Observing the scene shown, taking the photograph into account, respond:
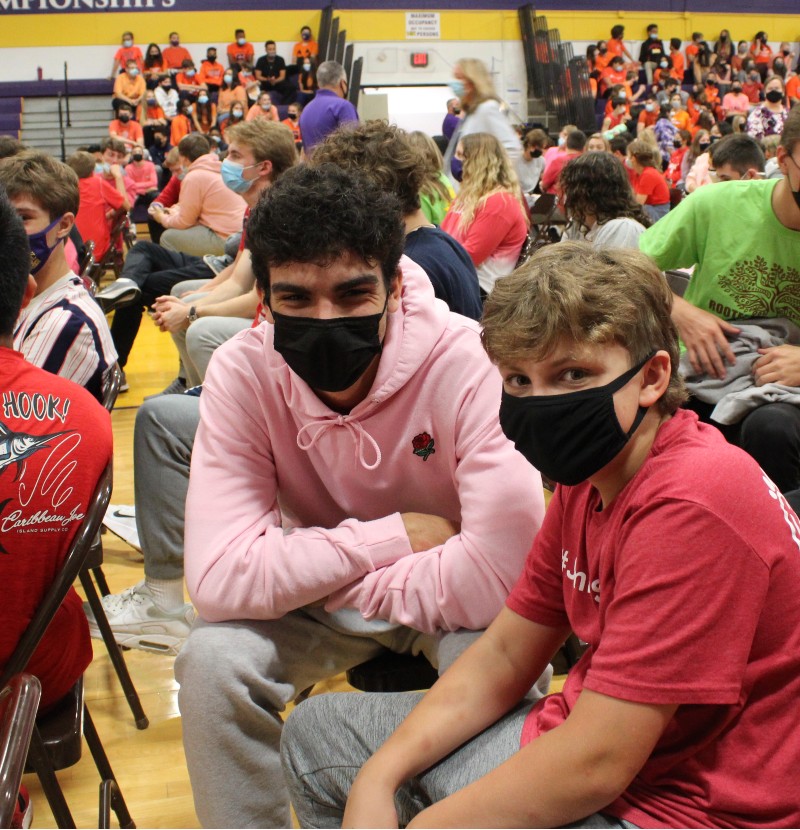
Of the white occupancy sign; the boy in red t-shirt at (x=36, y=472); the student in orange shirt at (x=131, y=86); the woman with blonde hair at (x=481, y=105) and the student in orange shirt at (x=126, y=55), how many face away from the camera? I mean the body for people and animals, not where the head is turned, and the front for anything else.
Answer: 1

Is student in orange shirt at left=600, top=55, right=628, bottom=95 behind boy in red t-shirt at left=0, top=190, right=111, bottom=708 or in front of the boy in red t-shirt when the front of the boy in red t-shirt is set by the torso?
in front

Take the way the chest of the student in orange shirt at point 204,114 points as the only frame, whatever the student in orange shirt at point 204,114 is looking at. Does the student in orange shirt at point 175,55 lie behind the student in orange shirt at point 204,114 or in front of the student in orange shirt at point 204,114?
behind

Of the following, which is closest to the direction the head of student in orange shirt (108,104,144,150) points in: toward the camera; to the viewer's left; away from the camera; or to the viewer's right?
toward the camera

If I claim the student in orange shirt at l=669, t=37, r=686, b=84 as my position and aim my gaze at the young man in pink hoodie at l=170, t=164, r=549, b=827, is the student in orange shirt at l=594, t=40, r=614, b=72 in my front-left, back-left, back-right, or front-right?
front-right

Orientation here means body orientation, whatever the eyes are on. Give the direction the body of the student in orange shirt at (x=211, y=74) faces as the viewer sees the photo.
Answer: toward the camera

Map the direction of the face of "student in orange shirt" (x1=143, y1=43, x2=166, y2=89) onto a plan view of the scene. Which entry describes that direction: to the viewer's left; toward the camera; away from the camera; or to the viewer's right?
toward the camera

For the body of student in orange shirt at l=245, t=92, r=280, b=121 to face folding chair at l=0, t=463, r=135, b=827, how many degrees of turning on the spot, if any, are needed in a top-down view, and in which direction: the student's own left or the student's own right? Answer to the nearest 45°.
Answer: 0° — they already face it

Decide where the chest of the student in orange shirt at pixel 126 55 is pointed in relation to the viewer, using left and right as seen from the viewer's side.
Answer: facing the viewer

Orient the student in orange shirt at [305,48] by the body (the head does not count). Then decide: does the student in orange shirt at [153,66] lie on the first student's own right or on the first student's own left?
on the first student's own right

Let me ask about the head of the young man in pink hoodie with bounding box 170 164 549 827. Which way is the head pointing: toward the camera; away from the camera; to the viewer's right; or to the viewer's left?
toward the camera

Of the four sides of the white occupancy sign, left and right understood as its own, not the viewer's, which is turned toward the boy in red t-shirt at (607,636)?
front

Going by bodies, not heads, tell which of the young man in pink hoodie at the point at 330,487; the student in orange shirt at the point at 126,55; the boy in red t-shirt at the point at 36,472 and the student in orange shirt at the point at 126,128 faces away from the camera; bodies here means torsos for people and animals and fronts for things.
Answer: the boy in red t-shirt
